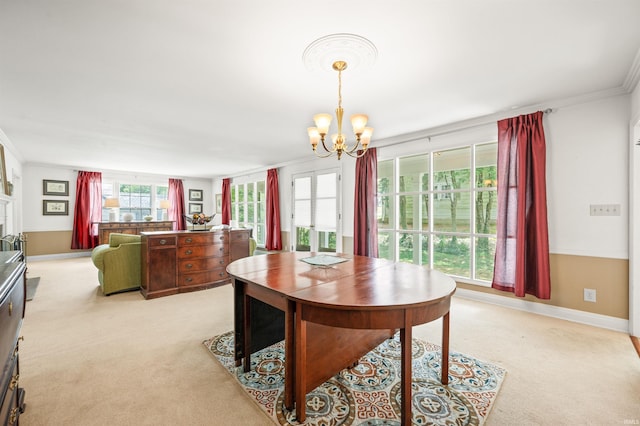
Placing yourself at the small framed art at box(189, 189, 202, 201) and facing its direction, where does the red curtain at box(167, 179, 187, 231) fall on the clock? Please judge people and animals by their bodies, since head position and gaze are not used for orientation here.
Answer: The red curtain is roughly at 2 o'clock from the small framed art.

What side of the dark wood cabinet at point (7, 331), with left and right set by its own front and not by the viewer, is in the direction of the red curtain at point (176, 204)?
left

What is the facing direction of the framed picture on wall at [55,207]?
toward the camera

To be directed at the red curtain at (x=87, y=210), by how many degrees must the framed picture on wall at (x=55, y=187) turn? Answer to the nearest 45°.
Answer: approximately 90° to its left

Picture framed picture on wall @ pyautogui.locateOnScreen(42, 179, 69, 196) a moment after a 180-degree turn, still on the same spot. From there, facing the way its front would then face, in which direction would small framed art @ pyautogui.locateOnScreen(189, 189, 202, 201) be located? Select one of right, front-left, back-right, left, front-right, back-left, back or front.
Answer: right

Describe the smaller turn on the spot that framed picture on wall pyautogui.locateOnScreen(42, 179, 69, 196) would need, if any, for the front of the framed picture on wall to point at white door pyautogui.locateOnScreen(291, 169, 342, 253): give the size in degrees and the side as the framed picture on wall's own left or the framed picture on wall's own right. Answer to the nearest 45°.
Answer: approximately 45° to the framed picture on wall's own left

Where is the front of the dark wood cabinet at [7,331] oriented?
to the viewer's right

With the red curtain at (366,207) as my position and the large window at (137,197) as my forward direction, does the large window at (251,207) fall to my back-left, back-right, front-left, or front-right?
front-right

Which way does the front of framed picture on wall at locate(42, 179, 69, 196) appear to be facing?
toward the camera

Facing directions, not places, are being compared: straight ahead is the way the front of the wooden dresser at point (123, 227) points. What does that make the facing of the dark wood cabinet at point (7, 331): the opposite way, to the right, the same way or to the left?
to the left

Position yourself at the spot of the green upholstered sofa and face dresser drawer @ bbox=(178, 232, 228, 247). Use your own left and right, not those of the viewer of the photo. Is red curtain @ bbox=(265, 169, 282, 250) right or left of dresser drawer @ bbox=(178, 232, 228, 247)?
left

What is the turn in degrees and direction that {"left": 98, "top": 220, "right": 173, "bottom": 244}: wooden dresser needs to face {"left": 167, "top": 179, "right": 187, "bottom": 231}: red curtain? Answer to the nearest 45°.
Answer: approximately 135° to its left

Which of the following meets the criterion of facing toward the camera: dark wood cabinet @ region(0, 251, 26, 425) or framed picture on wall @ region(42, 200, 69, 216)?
the framed picture on wall

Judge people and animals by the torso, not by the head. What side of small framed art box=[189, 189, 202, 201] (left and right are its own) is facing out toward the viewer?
front

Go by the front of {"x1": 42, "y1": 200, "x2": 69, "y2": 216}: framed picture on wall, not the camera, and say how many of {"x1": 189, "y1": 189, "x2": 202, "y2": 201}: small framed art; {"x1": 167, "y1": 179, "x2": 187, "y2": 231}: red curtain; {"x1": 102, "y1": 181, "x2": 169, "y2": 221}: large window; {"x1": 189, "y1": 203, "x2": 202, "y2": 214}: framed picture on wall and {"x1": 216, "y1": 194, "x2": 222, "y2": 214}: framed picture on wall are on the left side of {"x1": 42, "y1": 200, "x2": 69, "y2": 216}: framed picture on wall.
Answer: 5
